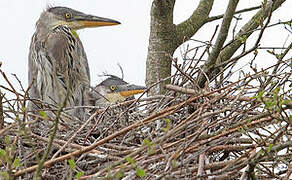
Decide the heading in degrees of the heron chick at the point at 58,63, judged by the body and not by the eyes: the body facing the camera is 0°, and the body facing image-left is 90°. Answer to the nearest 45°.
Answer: approximately 315°
